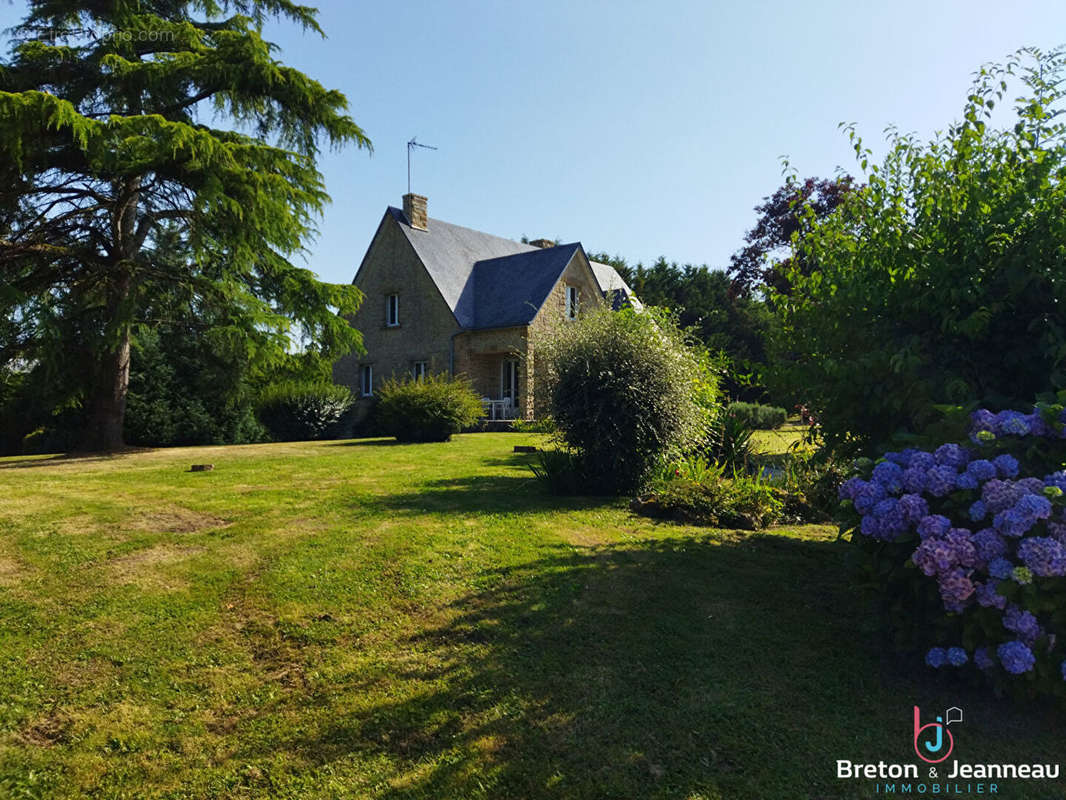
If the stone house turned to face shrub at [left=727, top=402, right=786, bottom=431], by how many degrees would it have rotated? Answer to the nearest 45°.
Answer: approximately 45° to its left

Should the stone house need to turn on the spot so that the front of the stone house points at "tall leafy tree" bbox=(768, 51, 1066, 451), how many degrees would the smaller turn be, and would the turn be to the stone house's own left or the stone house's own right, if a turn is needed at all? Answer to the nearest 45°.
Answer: approximately 45° to the stone house's own right

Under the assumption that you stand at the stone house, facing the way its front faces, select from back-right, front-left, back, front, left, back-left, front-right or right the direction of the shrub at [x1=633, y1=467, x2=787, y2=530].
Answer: front-right

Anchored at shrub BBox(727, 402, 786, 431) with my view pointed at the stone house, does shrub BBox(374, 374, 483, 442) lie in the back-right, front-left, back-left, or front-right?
front-left

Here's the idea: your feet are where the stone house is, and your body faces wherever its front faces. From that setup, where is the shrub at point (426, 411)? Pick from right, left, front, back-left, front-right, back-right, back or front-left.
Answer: front-right

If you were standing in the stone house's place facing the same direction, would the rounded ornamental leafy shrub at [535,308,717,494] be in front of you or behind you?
in front

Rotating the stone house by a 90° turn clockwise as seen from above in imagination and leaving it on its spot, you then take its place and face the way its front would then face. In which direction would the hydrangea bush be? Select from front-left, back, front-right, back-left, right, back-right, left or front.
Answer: front-left

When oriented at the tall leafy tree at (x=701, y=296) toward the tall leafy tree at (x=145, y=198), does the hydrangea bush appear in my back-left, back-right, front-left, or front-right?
front-left

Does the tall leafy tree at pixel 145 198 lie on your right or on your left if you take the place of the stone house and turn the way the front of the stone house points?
on your right

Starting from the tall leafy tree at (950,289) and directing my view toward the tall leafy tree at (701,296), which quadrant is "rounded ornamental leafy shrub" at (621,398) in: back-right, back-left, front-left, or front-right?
front-left

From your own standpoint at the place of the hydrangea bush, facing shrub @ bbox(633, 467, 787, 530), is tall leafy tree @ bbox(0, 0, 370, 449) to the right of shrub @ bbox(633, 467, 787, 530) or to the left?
left

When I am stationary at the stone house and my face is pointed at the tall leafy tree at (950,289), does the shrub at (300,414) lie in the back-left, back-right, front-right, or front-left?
front-right

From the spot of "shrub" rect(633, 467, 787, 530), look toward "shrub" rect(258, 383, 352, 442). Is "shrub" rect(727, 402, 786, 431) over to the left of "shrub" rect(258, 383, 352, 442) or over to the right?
right

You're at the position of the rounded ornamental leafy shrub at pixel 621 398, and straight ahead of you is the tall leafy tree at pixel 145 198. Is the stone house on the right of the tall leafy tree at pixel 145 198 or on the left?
right

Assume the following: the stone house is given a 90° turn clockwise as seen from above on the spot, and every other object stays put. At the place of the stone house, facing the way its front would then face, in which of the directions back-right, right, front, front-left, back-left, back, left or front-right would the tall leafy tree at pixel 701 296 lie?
back
